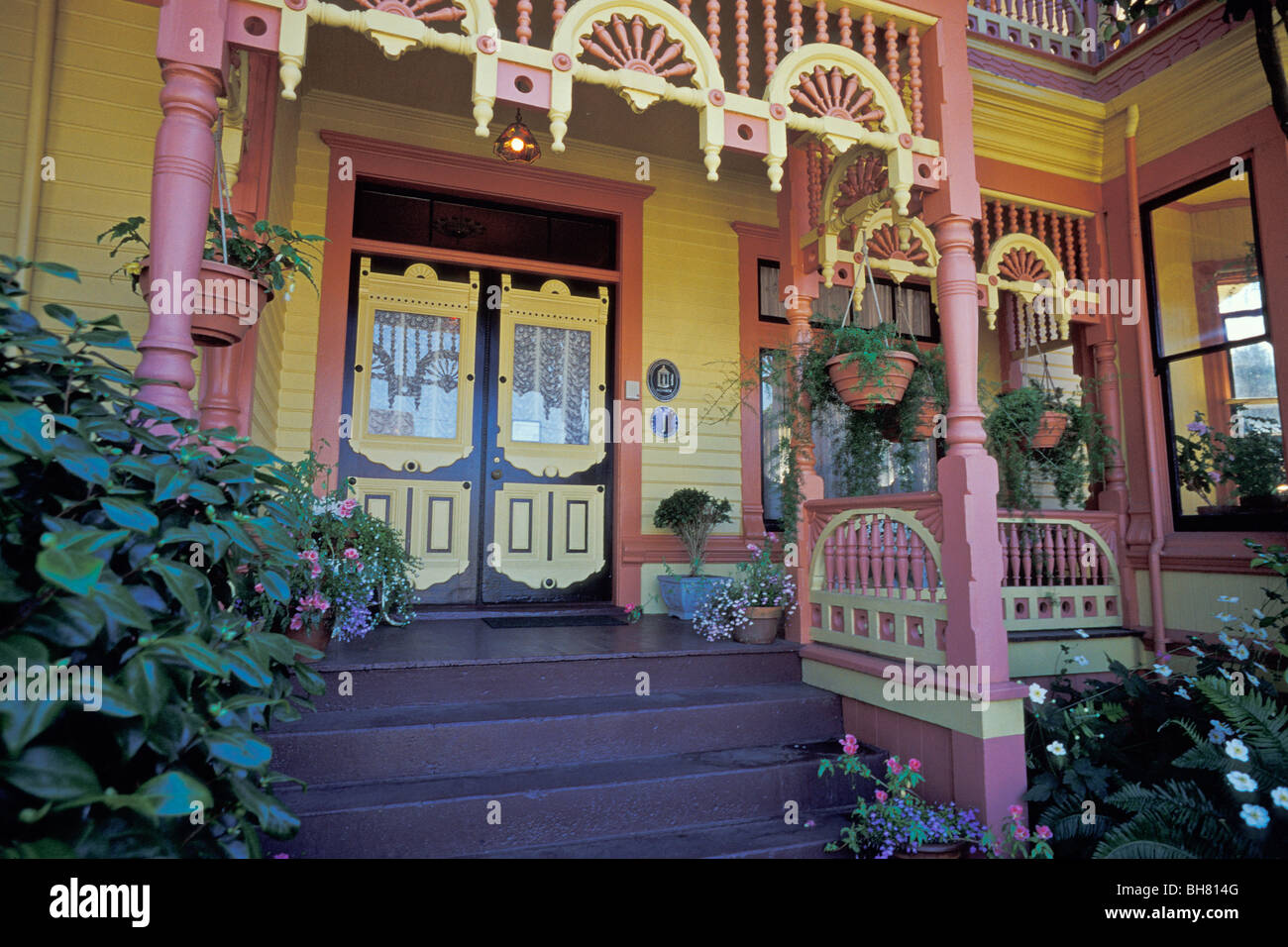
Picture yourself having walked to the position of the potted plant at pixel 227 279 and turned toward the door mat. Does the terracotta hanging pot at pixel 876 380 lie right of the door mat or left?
right

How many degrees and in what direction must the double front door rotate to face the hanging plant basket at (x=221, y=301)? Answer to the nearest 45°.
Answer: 0° — it already faces it

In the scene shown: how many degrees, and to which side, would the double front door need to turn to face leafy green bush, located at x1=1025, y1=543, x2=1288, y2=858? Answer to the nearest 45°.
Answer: approximately 45° to its left

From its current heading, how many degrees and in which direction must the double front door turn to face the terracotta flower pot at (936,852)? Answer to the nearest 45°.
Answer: approximately 45° to its left

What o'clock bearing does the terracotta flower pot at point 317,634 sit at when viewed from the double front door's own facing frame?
The terracotta flower pot is roughly at 1 o'clock from the double front door.

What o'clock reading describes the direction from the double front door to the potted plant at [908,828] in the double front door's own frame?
The potted plant is roughly at 11 o'clock from the double front door.

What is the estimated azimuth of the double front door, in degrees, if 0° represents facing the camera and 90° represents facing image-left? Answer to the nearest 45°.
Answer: approximately 0°

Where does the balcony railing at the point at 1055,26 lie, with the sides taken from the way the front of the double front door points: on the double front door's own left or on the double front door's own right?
on the double front door's own left

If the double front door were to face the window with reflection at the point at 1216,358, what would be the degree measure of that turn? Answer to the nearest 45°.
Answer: approximately 90° to its left

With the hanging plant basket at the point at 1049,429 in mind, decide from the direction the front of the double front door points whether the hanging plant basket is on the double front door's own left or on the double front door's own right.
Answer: on the double front door's own left

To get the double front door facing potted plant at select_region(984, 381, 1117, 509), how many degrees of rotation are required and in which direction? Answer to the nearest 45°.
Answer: approximately 45° to its left
